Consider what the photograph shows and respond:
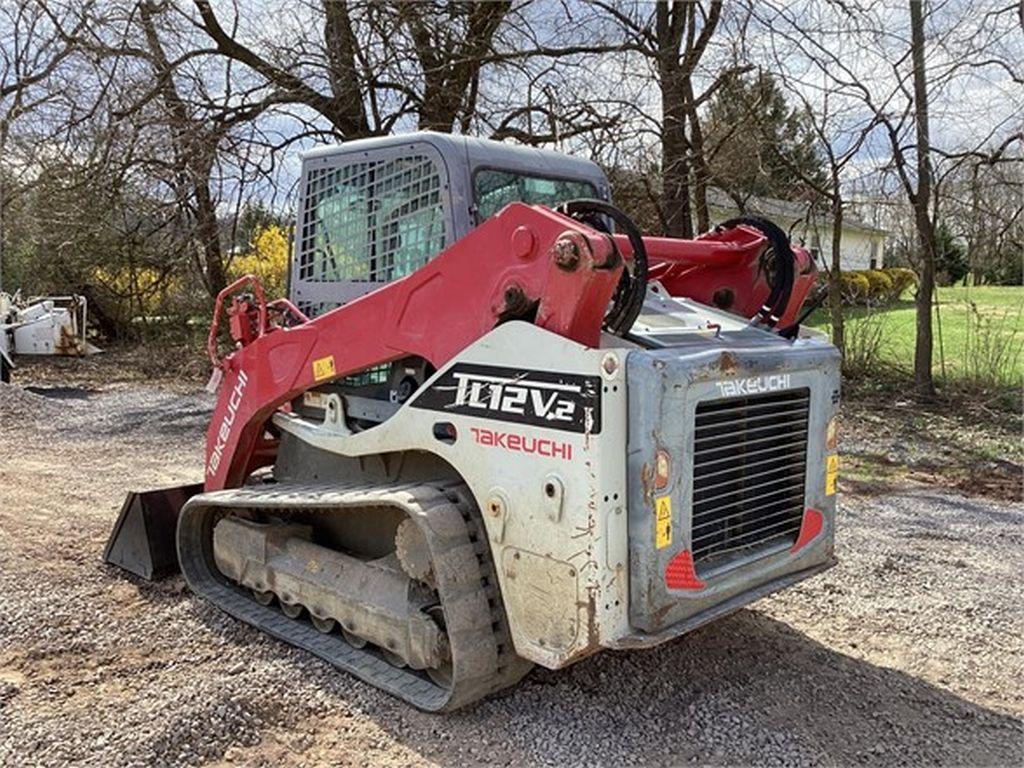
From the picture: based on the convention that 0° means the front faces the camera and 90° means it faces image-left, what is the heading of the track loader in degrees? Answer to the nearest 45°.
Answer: approximately 135°

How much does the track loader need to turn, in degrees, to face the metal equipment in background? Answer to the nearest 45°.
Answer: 0° — it already faces it

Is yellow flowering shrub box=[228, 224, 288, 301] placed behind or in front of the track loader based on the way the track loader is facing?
in front
